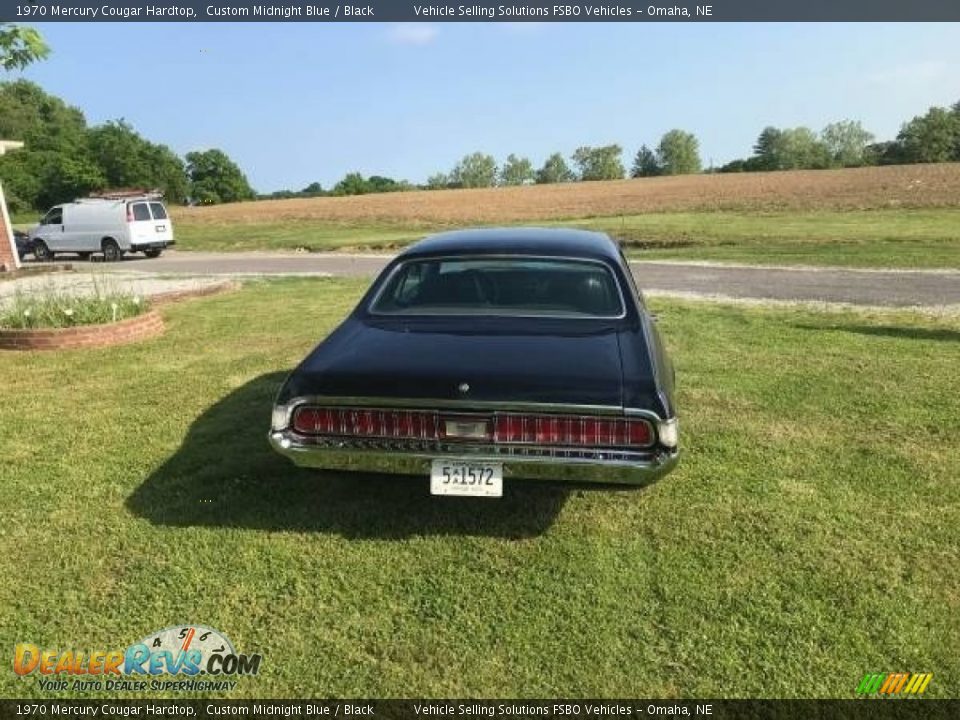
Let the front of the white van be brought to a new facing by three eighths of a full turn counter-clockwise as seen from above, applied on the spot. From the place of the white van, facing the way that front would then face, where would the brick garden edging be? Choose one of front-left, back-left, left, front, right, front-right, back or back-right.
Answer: front

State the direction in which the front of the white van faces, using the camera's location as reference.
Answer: facing away from the viewer and to the left of the viewer

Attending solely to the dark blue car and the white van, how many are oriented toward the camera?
0

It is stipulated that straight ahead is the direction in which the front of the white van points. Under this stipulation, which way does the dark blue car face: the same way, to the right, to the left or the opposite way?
to the right

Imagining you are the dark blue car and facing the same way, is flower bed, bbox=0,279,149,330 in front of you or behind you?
in front

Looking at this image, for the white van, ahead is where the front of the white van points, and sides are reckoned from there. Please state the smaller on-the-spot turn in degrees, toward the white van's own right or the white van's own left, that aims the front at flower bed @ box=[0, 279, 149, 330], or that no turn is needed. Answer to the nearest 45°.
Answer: approximately 135° to the white van's own left

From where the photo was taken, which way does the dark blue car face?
away from the camera

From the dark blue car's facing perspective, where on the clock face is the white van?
The white van is roughly at 11 o'clock from the dark blue car.
